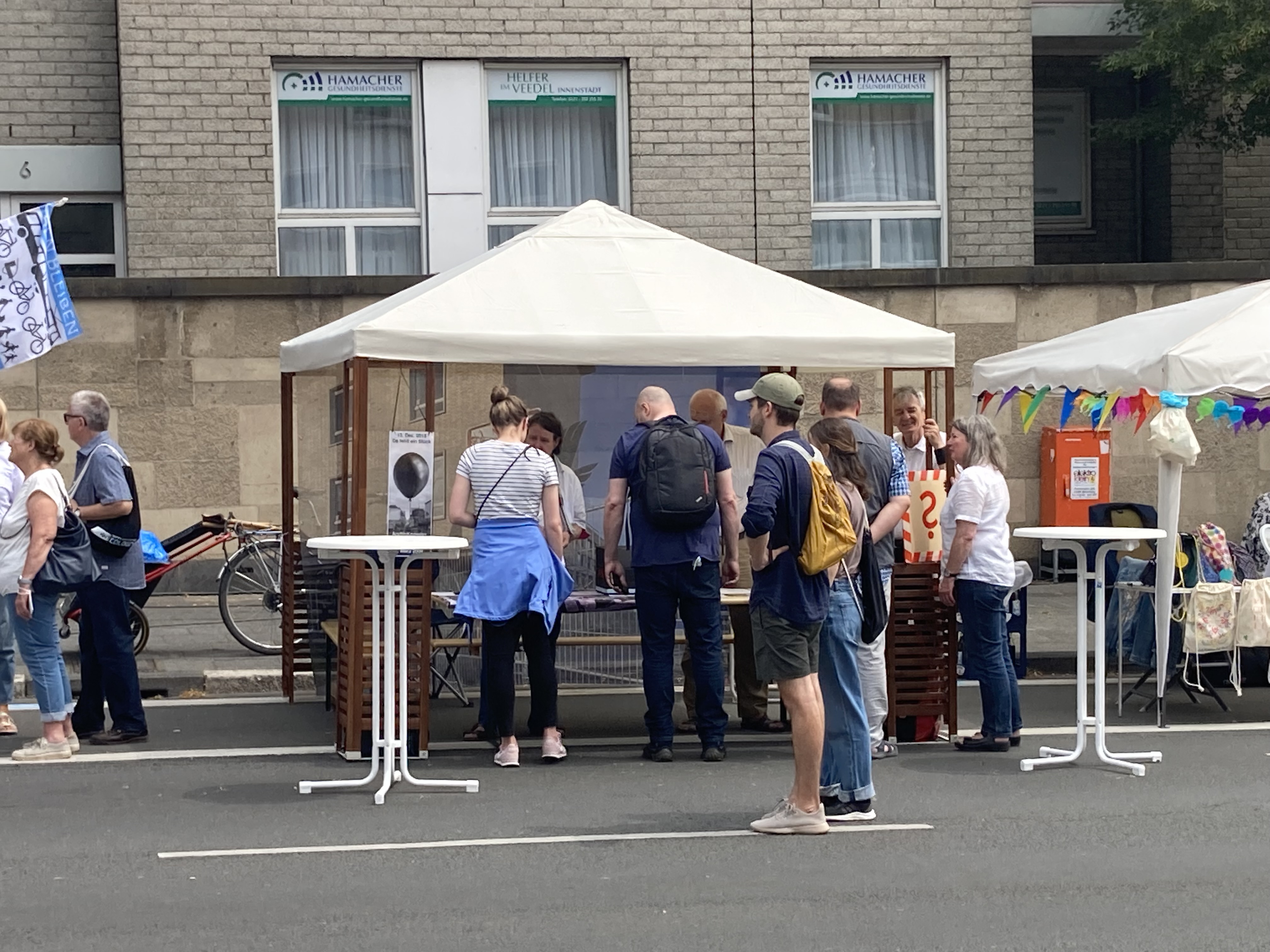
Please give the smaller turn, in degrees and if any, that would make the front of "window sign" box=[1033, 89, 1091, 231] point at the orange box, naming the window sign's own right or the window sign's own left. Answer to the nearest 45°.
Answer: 0° — it already faces it

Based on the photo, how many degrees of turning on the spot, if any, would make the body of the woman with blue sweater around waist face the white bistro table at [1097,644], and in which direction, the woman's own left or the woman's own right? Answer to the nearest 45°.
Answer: approximately 90° to the woman's own right

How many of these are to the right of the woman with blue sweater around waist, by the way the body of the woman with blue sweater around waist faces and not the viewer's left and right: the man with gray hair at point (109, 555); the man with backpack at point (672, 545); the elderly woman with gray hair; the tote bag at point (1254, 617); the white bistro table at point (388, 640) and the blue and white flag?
3

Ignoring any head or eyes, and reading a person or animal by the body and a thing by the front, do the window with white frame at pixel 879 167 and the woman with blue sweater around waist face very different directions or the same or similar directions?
very different directions

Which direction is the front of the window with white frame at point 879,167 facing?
toward the camera

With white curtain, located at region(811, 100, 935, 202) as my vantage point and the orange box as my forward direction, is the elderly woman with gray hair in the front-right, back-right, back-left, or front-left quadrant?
front-right

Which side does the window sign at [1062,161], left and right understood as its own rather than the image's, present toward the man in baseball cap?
front

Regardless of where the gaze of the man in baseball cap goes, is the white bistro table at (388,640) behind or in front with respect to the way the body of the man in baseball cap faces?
in front

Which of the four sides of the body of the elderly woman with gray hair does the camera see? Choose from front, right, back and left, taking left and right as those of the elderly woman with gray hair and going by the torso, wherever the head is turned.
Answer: left

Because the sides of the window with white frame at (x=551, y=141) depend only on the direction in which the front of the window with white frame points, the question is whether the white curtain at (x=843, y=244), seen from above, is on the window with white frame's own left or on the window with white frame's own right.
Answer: on the window with white frame's own left

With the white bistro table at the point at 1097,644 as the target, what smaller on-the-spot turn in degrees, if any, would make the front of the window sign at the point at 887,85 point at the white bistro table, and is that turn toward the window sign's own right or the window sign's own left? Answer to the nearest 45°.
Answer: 0° — it already faces it

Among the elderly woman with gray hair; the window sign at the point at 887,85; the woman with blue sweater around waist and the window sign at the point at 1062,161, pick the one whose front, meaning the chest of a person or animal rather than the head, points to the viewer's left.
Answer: the elderly woman with gray hair

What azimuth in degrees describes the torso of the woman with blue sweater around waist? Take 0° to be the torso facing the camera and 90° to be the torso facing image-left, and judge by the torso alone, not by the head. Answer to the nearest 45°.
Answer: approximately 180°

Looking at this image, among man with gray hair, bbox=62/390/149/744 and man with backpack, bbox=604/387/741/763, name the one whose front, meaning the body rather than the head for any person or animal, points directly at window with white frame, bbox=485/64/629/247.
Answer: the man with backpack

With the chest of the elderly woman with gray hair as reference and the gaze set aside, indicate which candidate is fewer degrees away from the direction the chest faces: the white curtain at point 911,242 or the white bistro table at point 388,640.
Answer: the white bistro table

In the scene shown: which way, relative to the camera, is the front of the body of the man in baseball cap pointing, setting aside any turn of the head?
to the viewer's left

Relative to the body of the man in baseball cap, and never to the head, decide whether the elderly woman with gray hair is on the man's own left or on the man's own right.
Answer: on the man's own right

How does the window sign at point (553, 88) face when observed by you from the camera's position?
facing the viewer

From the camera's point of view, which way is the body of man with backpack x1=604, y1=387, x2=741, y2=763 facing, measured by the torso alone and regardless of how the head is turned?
away from the camera

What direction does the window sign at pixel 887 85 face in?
toward the camera

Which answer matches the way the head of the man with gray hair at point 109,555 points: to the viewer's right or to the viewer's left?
to the viewer's left
